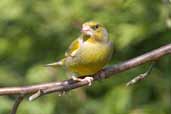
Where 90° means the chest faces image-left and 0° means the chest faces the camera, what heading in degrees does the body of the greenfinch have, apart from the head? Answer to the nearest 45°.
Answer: approximately 315°
